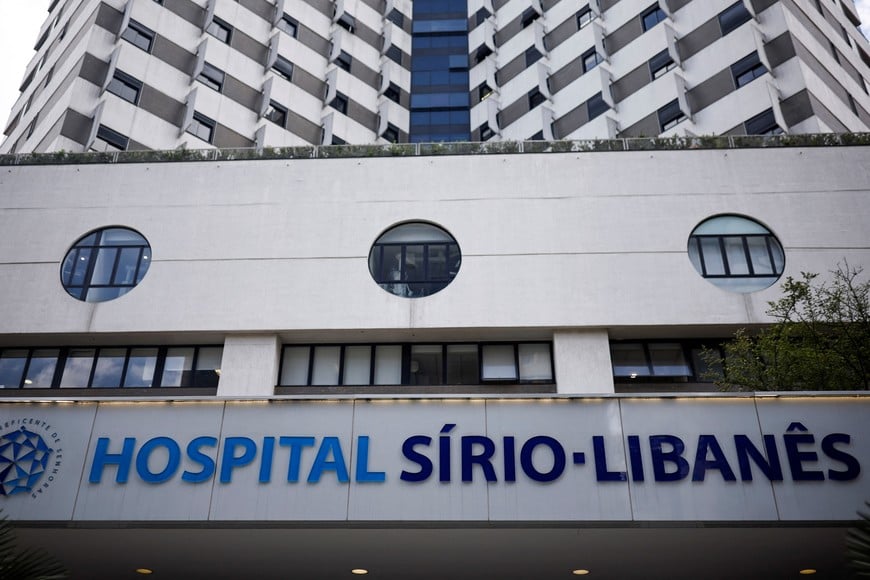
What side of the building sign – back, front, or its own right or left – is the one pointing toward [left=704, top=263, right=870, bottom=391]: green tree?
left

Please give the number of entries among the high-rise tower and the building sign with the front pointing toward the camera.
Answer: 2

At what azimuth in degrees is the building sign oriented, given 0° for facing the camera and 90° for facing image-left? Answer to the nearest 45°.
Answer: approximately 0°

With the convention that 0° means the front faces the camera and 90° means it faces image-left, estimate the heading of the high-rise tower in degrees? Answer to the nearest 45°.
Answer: approximately 0°
